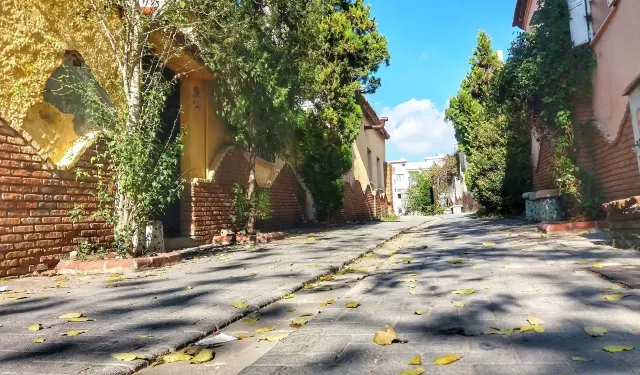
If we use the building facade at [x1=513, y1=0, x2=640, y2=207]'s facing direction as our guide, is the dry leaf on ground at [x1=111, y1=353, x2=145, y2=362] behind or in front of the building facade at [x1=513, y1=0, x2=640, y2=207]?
in front

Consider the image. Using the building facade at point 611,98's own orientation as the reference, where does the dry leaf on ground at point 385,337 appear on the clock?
The dry leaf on ground is roughly at 11 o'clock from the building facade.

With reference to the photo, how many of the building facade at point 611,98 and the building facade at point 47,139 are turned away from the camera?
0

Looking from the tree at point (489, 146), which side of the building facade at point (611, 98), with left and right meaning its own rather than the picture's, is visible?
right

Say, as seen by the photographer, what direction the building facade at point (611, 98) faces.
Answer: facing the viewer and to the left of the viewer

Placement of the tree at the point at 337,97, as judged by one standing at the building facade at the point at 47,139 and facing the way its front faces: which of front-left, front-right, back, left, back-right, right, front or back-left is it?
left

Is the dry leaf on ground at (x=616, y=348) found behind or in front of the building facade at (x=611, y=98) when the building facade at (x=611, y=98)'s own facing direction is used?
in front

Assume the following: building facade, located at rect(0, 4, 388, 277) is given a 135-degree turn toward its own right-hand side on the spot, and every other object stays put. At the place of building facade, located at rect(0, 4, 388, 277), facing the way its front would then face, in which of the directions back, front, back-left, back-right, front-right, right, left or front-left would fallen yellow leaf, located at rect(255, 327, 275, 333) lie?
back-left

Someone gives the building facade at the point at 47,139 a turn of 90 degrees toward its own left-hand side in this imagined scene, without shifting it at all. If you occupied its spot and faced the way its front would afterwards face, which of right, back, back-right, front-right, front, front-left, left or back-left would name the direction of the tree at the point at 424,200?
front
